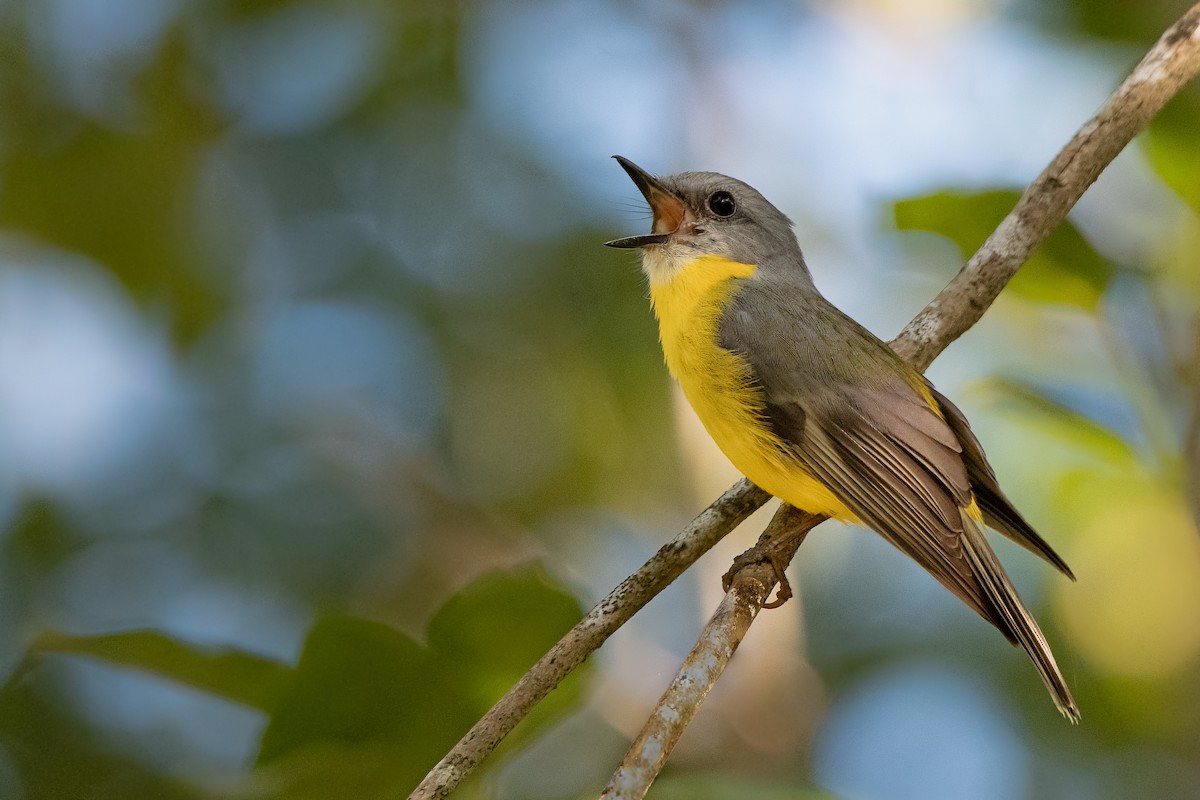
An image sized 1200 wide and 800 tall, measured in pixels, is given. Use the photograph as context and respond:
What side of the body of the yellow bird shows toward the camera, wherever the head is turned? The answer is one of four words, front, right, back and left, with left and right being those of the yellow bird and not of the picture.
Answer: left

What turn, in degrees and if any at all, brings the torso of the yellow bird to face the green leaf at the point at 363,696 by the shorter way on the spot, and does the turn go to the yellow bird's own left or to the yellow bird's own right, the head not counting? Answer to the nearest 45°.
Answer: approximately 45° to the yellow bird's own right
